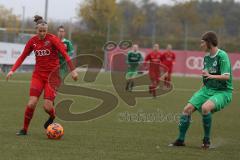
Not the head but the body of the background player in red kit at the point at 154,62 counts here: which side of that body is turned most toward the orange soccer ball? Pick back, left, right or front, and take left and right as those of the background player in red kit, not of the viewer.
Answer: front

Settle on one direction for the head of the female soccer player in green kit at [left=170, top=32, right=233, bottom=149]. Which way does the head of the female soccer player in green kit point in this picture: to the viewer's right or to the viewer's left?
to the viewer's left

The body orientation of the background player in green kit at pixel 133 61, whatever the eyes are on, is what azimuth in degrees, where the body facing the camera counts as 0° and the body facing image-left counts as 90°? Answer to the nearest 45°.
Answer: approximately 0°

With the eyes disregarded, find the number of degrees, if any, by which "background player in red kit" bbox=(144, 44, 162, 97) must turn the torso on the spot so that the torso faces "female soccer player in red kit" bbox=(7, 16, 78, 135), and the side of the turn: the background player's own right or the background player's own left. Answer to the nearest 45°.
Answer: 0° — they already face them

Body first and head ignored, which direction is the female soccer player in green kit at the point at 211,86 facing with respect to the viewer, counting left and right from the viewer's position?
facing the viewer and to the left of the viewer

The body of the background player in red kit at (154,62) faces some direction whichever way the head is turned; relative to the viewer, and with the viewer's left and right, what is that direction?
facing the viewer

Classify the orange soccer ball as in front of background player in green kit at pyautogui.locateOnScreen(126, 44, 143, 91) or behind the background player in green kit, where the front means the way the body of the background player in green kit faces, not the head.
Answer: in front

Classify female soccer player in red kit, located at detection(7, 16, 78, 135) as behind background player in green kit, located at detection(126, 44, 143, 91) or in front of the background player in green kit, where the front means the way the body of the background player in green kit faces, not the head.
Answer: in front

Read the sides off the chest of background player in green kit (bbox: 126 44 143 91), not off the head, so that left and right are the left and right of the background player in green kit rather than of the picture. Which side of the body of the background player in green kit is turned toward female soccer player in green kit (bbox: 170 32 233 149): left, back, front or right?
front
